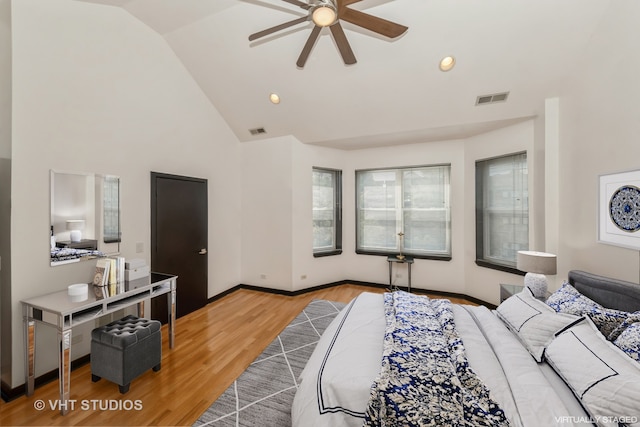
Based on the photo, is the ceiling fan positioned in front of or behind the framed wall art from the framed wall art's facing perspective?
in front

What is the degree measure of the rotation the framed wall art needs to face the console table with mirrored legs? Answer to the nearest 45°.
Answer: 0° — it already faces it

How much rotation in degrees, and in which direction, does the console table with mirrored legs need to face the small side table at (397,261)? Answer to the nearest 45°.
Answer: approximately 45° to its left

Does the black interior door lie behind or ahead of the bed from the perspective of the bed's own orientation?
ahead

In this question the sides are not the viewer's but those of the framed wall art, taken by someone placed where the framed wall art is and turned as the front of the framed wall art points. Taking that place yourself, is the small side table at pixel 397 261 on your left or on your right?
on your right

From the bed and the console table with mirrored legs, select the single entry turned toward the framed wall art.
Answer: the console table with mirrored legs

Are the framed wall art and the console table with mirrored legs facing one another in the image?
yes

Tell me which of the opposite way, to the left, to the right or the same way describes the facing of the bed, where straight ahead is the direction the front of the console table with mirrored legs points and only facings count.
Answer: the opposite way

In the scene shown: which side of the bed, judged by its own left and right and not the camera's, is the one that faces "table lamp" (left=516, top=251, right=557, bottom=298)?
right

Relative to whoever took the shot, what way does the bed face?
facing to the left of the viewer

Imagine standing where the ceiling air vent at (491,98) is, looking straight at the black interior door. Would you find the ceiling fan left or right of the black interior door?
left

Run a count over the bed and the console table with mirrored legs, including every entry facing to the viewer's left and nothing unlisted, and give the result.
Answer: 1
